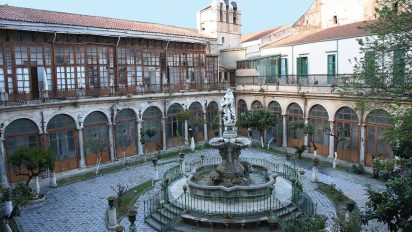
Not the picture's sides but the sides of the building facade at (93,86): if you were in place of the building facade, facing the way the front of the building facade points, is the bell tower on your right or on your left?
on your left

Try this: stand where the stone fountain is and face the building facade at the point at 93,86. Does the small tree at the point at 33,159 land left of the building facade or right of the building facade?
left

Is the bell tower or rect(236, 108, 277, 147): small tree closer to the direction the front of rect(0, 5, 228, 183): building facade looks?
the small tree

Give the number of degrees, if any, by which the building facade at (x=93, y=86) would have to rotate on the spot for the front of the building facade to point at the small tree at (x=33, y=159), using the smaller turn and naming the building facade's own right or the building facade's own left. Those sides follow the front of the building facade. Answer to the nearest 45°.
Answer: approximately 45° to the building facade's own right

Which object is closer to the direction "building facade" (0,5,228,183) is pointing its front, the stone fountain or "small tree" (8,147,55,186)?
the stone fountain

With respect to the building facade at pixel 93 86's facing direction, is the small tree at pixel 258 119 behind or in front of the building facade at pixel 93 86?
in front

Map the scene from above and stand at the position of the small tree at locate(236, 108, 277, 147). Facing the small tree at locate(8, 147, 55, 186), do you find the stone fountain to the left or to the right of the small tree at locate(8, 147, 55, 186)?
left

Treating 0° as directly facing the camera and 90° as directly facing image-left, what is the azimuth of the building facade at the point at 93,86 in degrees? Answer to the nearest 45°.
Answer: approximately 315°

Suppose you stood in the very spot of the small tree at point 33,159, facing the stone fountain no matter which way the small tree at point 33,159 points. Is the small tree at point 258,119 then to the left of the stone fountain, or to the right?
left

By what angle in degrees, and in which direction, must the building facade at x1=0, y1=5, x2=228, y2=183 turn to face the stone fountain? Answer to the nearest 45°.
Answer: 0° — it already faces it
